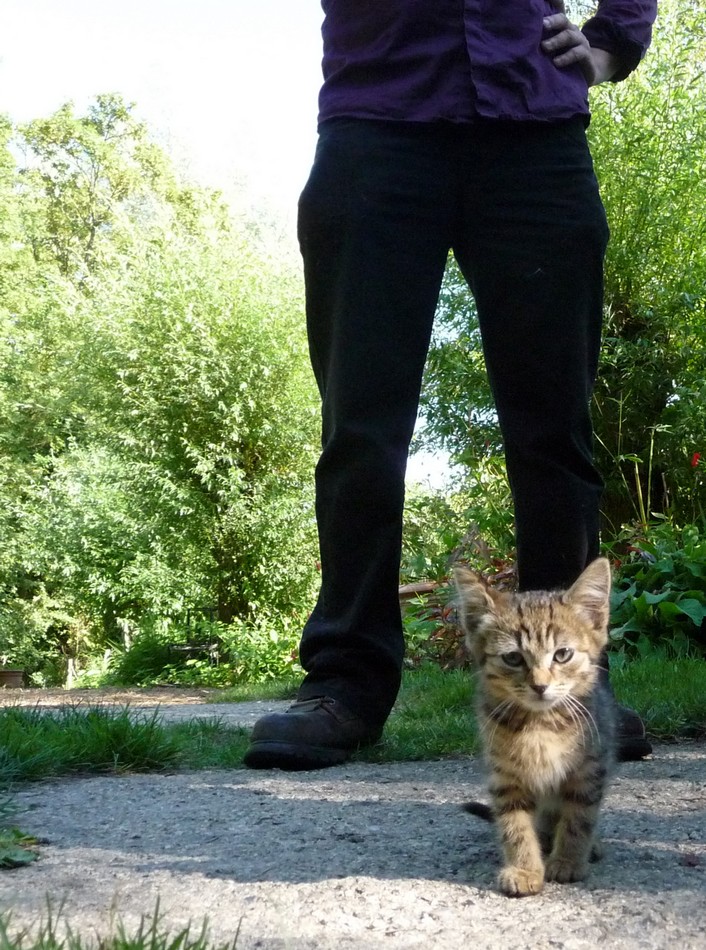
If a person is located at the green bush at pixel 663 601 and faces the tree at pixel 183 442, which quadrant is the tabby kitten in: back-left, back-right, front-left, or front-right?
back-left

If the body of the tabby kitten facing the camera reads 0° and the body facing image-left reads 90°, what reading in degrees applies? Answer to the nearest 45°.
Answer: approximately 0°

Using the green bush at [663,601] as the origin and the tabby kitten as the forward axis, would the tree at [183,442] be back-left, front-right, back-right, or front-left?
back-right

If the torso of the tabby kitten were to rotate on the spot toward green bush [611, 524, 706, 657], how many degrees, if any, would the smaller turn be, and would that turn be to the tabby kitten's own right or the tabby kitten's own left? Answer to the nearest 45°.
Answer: approximately 180°

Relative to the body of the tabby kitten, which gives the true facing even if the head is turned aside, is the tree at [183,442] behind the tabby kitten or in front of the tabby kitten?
behind
